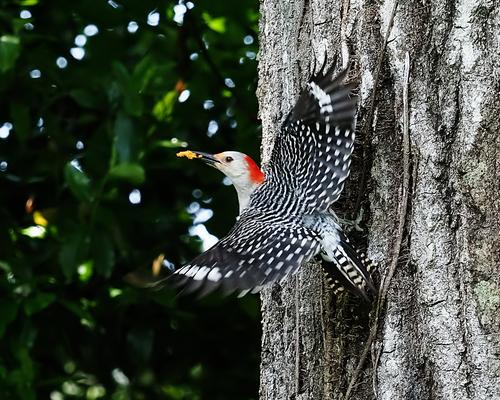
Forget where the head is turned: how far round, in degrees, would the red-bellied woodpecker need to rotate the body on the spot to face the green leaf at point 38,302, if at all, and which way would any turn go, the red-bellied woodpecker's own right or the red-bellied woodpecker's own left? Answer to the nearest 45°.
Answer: approximately 45° to the red-bellied woodpecker's own right

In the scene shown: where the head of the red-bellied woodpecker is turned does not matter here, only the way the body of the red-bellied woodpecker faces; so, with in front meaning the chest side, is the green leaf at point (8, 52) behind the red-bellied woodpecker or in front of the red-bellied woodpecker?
in front

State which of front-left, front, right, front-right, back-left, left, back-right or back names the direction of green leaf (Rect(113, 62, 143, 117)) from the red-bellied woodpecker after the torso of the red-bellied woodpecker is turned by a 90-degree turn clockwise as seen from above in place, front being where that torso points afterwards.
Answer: front-left

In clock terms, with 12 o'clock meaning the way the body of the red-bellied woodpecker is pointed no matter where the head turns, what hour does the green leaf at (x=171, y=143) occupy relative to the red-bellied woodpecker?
The green leaf is roughly at 2 o'clock from the red-bellied woodpecker.

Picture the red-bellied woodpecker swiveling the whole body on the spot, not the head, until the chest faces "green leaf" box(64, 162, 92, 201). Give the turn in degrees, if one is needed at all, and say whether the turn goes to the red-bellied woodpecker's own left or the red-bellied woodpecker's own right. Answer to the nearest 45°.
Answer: approximately 45° to the red-bellied woodpecker's own right

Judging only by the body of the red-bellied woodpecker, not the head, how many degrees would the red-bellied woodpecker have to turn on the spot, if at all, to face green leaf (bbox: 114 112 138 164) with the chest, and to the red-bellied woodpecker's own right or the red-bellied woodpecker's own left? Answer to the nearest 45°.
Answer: approximately 45° to the red-bellied woodpecker's own right

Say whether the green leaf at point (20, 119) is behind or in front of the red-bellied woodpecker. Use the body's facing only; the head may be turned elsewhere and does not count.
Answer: in front

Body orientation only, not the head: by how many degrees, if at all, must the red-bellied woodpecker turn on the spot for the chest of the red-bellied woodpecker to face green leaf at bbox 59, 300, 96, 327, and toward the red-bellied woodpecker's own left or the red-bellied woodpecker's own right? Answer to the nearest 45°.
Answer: approximately 45° to the red-bellied woodpecker's own right

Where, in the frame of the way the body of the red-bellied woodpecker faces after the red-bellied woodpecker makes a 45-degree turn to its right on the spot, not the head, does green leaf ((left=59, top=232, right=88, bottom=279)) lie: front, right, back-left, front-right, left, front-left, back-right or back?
front

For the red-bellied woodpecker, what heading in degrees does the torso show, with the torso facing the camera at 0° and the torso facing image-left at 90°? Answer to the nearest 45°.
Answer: approximately 90°
